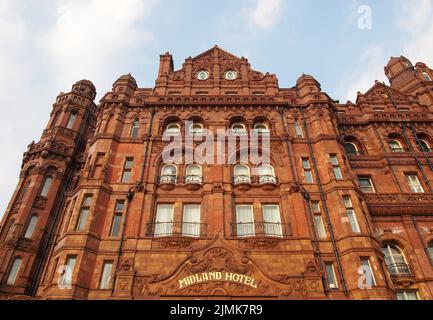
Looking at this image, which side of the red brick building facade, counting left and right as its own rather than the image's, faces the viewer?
front
